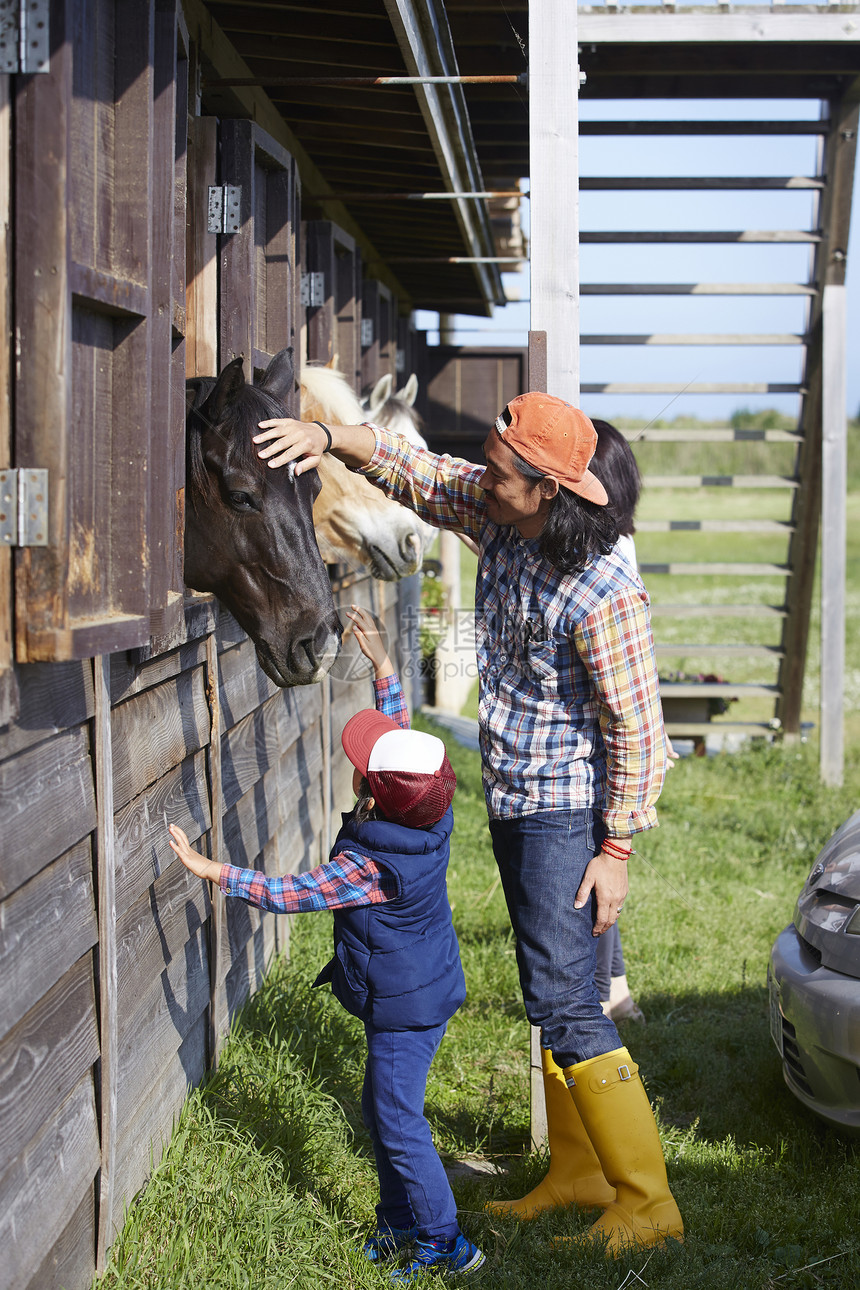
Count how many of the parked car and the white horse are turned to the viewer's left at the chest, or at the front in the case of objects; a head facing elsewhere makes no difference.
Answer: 1

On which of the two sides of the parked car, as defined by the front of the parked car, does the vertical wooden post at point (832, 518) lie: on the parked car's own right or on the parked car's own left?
on the parked car's own right

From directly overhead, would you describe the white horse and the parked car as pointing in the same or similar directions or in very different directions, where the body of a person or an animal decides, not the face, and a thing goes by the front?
very different directions

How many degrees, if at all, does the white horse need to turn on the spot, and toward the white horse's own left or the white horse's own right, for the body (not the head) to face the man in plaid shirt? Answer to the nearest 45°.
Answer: approximately 45° to the white horse's own right

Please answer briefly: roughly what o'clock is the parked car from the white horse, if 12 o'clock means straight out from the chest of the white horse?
The parked car is roughly at 1 o'clock from the white horse.

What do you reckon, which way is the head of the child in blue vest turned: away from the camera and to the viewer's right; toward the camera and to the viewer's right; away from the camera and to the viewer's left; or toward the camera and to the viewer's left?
away from the camera and to the viewer's left

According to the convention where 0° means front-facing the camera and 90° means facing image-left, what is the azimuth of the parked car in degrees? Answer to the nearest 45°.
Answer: approximately 90°

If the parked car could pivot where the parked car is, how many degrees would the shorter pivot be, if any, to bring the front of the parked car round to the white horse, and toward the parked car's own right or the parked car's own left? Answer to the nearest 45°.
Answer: approximately 45° to the parked car's own right

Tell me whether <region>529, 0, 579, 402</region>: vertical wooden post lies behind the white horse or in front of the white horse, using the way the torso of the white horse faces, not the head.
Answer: in front

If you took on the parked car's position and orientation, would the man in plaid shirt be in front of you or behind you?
in front

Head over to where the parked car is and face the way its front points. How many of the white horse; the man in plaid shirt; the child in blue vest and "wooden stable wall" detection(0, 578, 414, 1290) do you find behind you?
0

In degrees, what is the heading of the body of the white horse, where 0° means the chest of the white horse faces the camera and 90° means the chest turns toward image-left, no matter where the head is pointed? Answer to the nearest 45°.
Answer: approximately 315°

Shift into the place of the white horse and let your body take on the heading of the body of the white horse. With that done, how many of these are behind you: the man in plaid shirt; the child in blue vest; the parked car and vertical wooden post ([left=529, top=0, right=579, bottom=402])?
0

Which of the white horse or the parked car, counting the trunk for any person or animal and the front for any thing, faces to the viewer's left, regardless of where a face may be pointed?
the parked car
